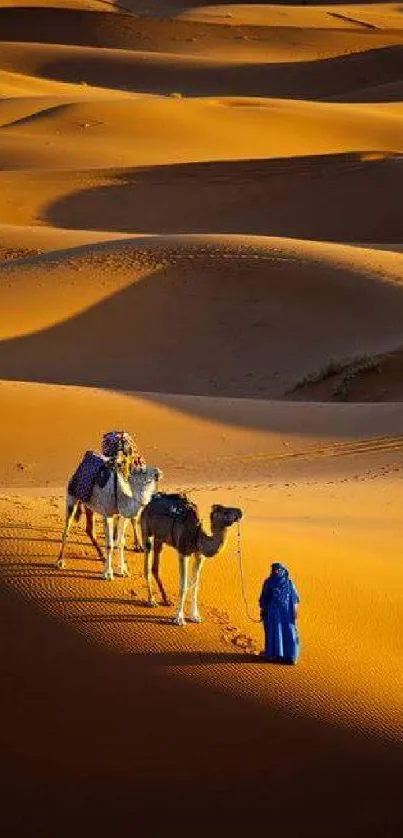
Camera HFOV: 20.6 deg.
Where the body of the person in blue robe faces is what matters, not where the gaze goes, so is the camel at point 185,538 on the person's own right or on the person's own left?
on the person's own right

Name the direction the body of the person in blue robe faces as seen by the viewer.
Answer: toward the camera

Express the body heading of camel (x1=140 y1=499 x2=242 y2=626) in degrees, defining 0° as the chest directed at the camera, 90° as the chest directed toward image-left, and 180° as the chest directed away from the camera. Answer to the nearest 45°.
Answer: approximately 315°

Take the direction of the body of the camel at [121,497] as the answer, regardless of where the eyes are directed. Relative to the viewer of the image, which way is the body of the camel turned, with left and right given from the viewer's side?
facing the viewer and to the right of the viewer

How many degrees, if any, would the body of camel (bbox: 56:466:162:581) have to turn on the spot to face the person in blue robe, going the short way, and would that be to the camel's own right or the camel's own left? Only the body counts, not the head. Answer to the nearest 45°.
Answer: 0° — it already faces them

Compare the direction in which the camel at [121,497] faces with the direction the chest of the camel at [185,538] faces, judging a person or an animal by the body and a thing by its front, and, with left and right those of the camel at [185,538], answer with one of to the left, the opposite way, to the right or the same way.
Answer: the same way

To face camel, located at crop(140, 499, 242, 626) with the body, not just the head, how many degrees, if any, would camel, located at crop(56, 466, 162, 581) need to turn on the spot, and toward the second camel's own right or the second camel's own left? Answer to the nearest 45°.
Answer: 0° — it already faces it

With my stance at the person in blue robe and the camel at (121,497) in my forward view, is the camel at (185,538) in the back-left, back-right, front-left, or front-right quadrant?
front-left
